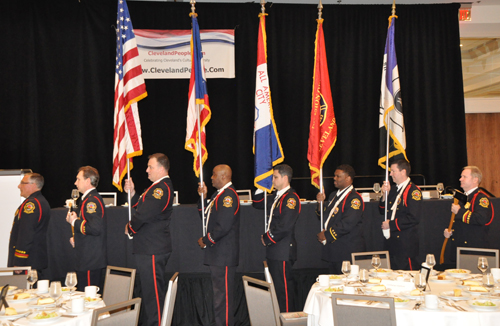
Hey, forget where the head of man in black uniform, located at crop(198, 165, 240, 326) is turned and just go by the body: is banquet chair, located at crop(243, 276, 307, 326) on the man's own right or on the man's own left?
on the man's own left

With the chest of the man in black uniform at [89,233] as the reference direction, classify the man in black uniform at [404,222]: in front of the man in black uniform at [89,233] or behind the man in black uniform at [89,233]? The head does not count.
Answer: behind

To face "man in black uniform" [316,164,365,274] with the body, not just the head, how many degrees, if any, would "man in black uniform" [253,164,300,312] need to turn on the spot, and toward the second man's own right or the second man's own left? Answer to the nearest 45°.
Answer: approximately 180°

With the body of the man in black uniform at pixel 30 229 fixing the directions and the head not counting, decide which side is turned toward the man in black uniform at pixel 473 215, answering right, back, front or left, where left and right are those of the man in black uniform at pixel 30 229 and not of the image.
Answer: back

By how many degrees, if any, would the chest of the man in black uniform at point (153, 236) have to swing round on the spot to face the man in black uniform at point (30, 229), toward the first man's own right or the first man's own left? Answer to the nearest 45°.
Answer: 0° — they already face them

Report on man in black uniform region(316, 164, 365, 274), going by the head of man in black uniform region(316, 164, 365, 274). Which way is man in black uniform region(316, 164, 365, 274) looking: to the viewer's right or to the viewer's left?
to the viewer's left

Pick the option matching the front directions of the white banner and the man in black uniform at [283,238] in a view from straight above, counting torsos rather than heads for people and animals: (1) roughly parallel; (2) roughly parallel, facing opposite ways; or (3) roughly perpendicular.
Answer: roughly perpendicular

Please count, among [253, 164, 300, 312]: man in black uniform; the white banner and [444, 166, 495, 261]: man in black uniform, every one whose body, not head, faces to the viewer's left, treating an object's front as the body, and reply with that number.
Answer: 2

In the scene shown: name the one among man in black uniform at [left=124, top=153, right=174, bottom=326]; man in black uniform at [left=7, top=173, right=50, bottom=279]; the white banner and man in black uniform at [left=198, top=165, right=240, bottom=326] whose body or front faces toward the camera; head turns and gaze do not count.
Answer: the white banner

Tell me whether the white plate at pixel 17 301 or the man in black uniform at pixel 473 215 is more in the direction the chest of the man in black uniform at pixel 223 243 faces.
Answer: the white plate
